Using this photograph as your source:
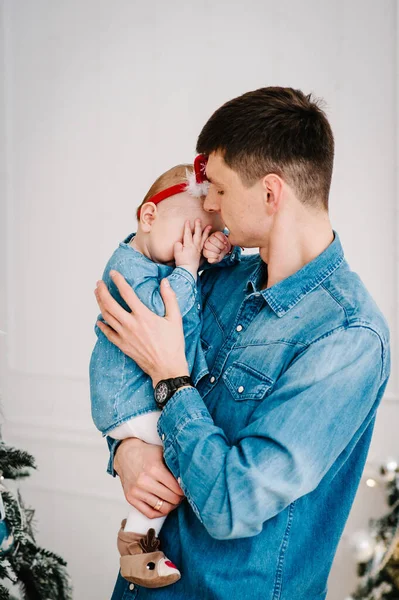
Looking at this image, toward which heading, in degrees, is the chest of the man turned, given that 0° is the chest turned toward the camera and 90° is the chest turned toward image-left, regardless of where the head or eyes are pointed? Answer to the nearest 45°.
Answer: approximately 45°

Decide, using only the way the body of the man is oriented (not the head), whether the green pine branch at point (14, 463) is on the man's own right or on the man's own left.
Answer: on the man's own right

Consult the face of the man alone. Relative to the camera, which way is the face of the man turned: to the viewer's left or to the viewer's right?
to the viewer's left
